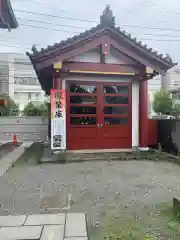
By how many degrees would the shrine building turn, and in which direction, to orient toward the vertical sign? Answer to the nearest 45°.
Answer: approximately 45° to its right

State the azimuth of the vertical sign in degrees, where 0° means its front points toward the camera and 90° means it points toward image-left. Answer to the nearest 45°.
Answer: approximately 0°

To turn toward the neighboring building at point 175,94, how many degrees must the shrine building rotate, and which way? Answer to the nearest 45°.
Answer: approximately 180°

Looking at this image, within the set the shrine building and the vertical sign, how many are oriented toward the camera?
2

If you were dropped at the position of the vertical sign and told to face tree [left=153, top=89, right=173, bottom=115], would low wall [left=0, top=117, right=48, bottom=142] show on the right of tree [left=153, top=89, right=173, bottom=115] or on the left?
left

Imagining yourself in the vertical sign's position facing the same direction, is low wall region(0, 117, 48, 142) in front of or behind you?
behind

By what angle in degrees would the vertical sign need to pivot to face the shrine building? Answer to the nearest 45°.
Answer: approximately 90° to its left

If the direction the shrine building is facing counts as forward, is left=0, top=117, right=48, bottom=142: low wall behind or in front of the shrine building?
behind
